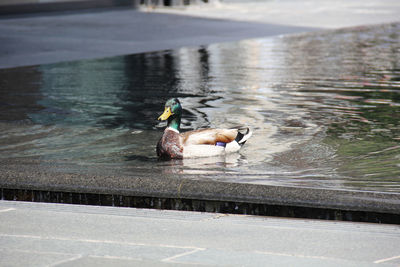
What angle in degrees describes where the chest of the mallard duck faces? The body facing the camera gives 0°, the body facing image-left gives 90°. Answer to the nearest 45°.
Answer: approximately 90°
